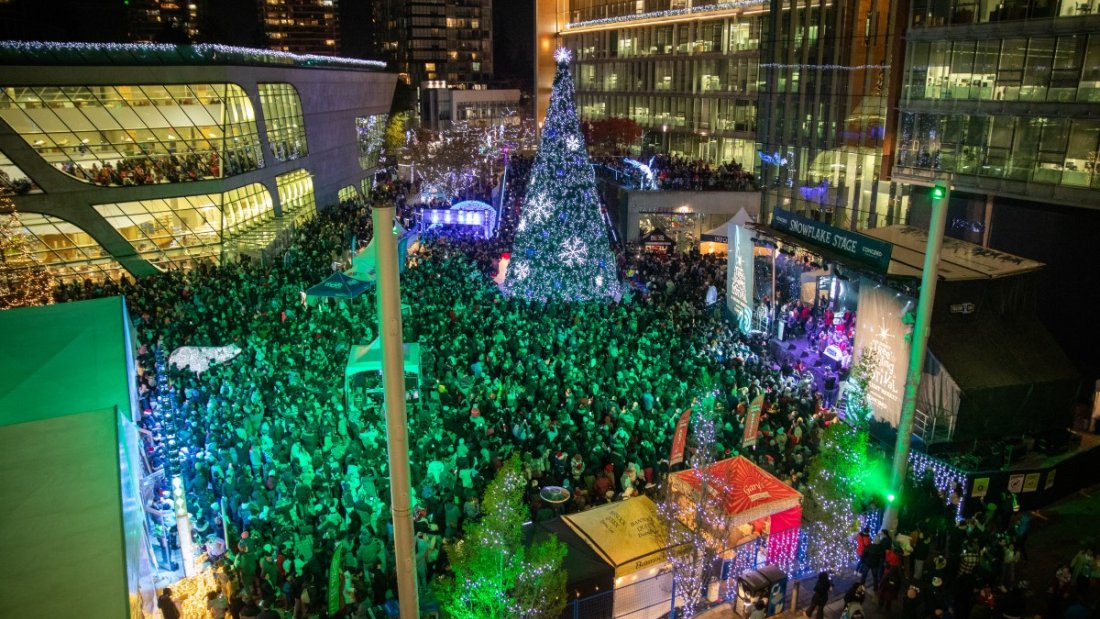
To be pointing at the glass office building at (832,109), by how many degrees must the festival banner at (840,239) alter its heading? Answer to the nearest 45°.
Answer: approximately 135° to its right

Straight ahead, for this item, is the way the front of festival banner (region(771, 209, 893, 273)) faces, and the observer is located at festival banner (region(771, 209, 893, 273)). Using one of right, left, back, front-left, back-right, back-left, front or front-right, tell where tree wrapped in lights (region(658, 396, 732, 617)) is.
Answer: front-left

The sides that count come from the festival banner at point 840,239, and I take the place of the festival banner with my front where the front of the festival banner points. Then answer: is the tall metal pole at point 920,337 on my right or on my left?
on my left

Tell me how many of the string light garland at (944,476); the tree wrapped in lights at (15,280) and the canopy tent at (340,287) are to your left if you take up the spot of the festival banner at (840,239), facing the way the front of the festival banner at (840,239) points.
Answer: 1

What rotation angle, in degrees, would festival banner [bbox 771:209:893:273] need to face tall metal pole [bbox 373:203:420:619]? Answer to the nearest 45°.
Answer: approximately 45° to its left

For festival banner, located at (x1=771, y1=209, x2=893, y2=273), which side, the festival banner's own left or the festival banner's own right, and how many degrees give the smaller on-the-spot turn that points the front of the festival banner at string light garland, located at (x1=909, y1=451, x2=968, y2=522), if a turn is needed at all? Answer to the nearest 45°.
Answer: approximately 90° to the festival banner's own left

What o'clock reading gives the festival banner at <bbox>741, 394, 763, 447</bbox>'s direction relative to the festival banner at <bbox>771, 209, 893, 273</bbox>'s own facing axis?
the festival banner at <bbox>741, 394, 763, 447</bbox> is roughly at 11 o'clock from the festival banner at <bbox>771, 209, 893, 273</bbox>.

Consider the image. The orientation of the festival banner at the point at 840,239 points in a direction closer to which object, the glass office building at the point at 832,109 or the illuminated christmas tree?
the illuminated christmas tree

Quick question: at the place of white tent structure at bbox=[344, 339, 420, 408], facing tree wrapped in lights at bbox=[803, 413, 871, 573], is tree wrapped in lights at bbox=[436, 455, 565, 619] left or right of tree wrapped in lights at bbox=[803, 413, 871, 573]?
right

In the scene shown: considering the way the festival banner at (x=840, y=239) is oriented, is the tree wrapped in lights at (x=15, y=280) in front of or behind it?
in front

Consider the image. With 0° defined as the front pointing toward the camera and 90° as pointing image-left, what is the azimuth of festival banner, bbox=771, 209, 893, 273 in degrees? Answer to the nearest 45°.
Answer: approximately 45°

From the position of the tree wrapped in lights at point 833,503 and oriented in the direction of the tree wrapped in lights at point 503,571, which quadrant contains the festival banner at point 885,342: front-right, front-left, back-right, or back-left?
back-right

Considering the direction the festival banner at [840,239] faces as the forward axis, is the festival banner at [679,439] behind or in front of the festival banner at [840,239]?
in front
